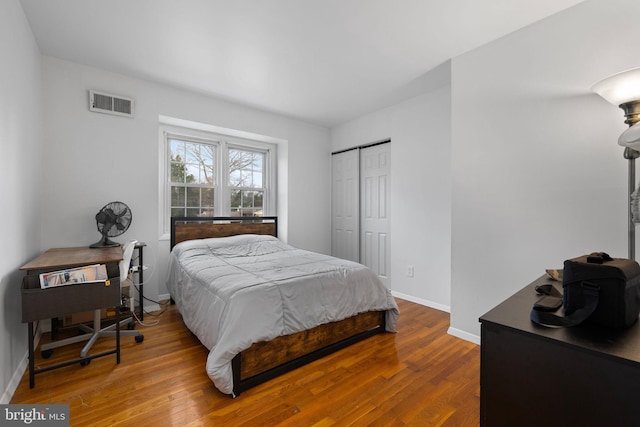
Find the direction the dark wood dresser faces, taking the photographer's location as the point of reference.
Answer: facing away from the viewer and to the left of the viewer

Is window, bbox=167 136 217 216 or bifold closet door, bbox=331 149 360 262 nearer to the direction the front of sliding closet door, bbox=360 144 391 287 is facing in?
the window

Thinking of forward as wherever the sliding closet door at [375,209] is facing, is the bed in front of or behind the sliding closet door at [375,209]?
in front

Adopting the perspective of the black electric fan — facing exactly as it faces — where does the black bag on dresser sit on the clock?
The black bag on dresser is roughly at 1 o'clock from the black electric fan.

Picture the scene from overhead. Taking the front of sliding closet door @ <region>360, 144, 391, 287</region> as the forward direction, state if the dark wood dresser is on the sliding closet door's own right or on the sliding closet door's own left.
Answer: on the sliding closet door's own left

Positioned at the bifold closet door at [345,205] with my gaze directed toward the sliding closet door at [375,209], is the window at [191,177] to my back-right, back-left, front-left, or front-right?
back-right

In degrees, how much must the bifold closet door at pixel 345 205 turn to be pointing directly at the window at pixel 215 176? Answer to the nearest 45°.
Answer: approximately 45° to its right

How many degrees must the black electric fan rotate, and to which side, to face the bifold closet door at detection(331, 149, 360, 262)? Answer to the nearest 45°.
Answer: approximately 45° to its left

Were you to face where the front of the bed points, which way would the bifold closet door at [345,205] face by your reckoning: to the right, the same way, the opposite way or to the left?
to the right

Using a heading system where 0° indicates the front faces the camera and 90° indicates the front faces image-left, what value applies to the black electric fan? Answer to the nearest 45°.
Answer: approximately 315°

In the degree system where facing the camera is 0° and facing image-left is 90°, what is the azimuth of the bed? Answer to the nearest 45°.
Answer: approximately 315°
